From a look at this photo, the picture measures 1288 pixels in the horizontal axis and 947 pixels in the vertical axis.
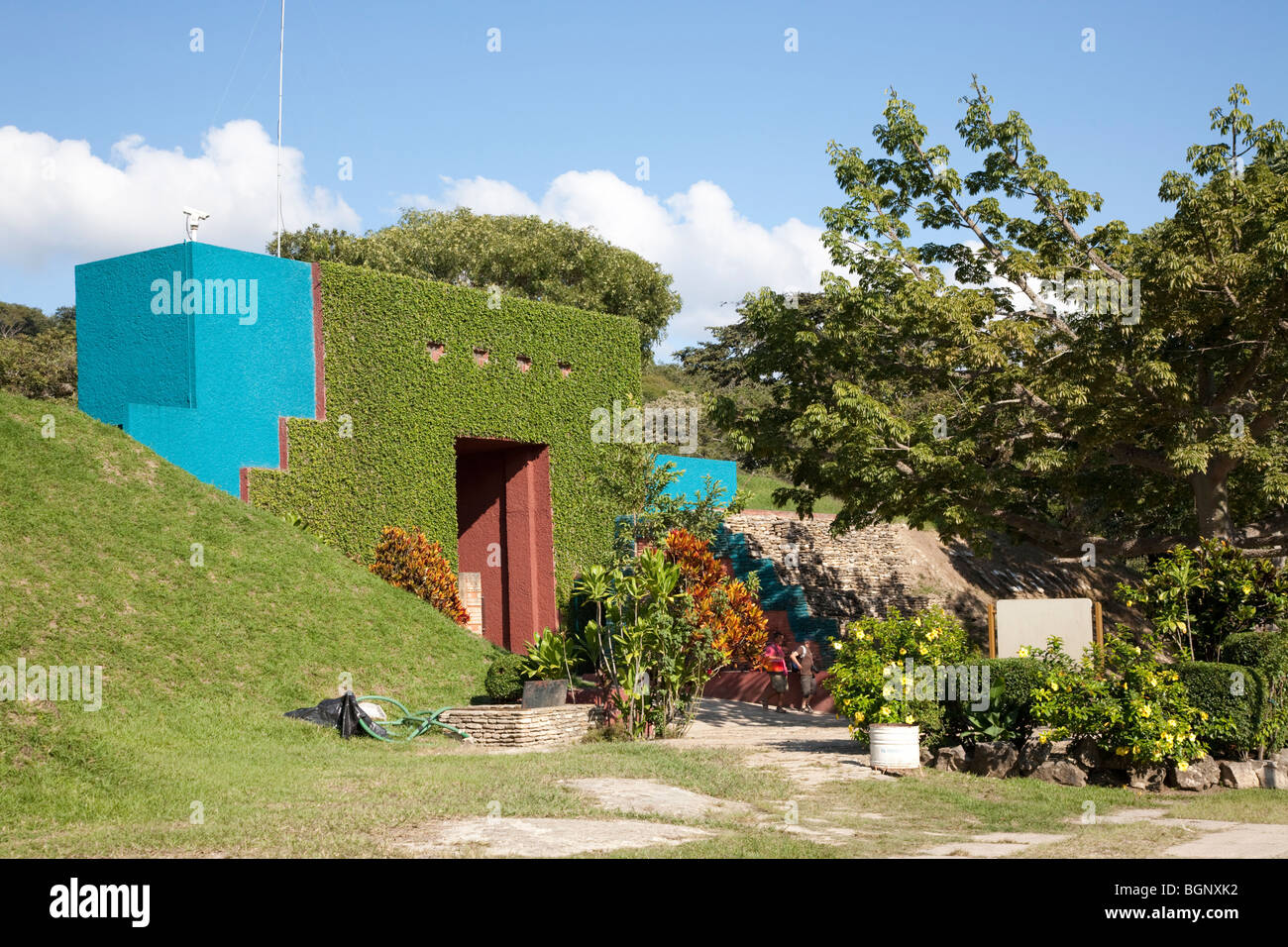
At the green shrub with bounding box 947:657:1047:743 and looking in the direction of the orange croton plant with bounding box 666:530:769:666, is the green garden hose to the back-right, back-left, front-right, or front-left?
front-left

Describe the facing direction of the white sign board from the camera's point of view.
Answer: facing the viewer

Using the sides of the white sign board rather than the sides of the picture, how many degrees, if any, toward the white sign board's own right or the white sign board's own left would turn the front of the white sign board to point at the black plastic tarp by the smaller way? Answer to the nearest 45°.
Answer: approximately 90° to the white sign board's own right

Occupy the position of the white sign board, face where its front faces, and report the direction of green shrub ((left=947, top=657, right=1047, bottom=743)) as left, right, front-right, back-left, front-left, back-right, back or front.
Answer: front
